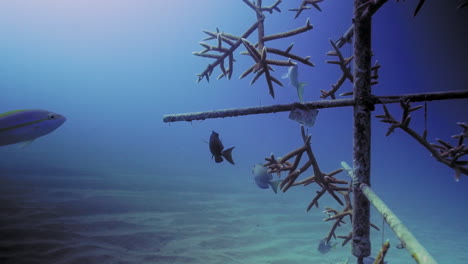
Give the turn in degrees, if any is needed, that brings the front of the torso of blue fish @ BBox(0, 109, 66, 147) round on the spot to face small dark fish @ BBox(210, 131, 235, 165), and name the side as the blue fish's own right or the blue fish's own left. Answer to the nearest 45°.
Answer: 0° — it already faces it

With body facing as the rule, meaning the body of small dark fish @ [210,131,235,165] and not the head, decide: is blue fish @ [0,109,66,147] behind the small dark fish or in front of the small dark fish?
in front

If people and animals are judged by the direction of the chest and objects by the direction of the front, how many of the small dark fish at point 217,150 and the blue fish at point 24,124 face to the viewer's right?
1

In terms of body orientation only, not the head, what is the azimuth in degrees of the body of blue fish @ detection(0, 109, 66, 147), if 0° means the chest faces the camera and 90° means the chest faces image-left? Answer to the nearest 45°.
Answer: approximately 270°

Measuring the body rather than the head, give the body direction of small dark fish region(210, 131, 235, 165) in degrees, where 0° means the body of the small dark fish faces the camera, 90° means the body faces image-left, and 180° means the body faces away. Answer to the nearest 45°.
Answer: approximately 90°
